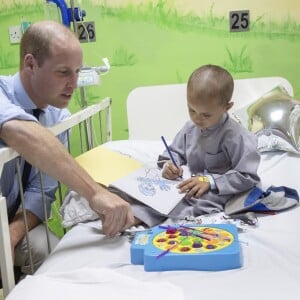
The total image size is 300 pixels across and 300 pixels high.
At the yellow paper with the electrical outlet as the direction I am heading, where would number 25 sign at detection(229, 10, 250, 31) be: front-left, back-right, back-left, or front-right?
front-right

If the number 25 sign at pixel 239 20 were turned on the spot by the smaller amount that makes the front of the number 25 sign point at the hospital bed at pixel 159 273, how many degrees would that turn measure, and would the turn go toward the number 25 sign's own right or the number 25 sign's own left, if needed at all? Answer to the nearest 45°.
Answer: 0° — it already faces it

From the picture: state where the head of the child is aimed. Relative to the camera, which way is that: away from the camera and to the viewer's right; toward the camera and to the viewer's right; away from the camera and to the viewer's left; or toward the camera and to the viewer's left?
toward the camera and to the viewer's left

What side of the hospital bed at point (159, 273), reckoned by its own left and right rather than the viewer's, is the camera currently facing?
front

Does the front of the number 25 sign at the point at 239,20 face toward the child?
yes

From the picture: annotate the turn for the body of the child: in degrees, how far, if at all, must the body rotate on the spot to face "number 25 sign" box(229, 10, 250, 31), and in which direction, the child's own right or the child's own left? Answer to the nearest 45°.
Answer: approximately 135° to the child's own right

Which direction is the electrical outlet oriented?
toward the camera

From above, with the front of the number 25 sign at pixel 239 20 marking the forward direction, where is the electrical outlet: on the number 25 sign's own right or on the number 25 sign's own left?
on the number 25 sign's own right

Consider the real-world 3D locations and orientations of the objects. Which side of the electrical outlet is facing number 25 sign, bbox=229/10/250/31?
left

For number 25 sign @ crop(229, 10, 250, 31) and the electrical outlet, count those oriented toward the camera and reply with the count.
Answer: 2

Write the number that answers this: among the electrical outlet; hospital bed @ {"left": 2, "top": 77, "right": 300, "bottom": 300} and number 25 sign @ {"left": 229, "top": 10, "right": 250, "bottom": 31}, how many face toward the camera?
3

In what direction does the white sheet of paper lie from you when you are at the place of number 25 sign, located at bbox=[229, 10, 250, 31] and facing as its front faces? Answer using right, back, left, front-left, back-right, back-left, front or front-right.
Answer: front
